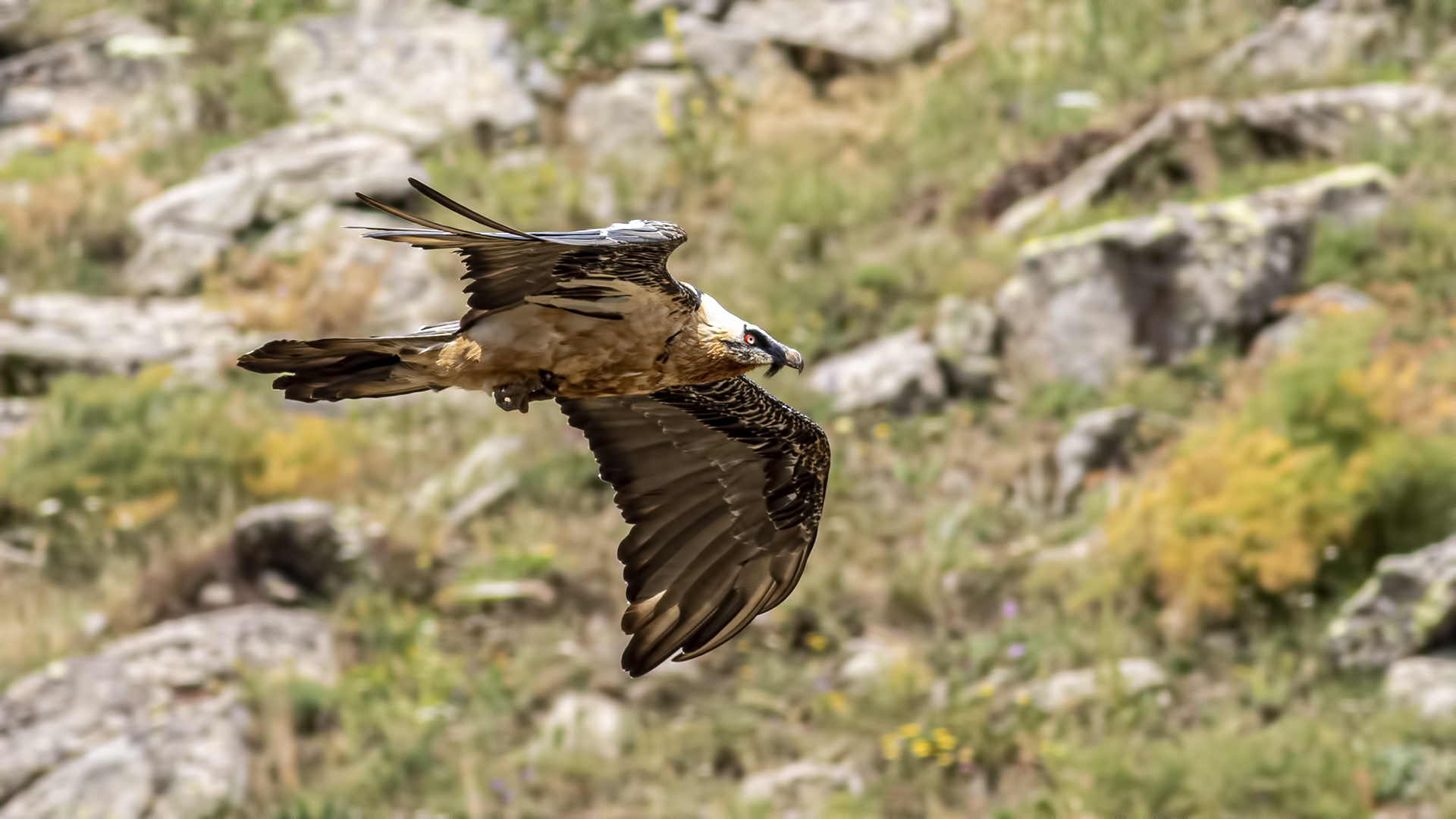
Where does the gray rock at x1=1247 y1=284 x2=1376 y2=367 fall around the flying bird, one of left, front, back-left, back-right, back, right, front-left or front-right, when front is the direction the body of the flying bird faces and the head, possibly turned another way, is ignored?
front-left

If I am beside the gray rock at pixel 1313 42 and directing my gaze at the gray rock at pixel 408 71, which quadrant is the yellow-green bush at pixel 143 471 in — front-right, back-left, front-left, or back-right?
front-left

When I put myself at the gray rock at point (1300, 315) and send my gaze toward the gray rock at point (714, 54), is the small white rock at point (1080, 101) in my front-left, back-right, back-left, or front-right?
front-right

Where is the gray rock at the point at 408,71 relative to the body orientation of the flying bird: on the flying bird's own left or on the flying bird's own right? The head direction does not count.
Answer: on the flying bird's own left

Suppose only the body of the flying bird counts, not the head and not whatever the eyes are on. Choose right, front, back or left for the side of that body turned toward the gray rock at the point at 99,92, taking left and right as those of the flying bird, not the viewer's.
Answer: left

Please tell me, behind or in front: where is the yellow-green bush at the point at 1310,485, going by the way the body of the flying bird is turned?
in front

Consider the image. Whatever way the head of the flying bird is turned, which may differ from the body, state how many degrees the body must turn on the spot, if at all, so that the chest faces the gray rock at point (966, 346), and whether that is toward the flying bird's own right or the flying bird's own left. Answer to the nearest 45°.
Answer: approximately 45° to the flying bird's own left

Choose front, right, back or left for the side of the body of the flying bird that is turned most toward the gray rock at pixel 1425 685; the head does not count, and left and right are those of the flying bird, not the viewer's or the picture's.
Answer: front

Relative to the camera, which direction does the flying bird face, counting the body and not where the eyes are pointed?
to the viewer's right

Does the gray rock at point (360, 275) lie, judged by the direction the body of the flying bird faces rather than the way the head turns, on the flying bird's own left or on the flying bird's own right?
on the flying bird's own left

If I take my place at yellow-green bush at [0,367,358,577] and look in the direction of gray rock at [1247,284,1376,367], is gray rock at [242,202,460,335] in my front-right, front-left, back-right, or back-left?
front-left
